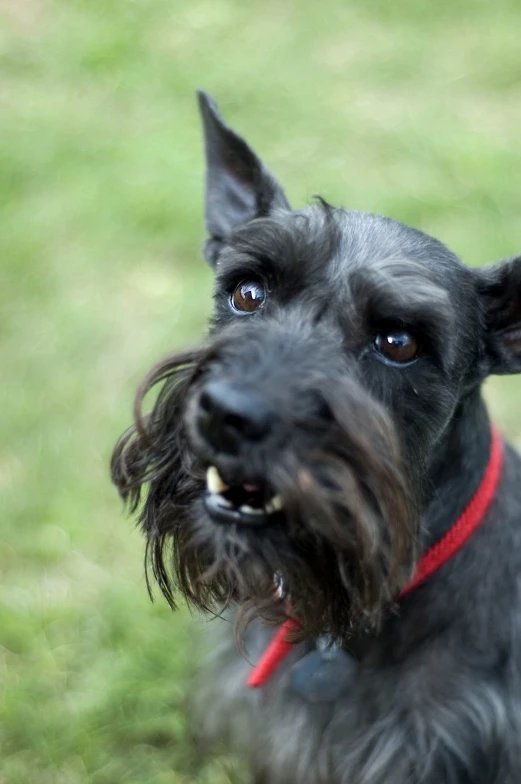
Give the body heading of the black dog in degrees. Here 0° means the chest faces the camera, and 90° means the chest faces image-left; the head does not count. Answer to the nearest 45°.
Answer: approximately 45°
